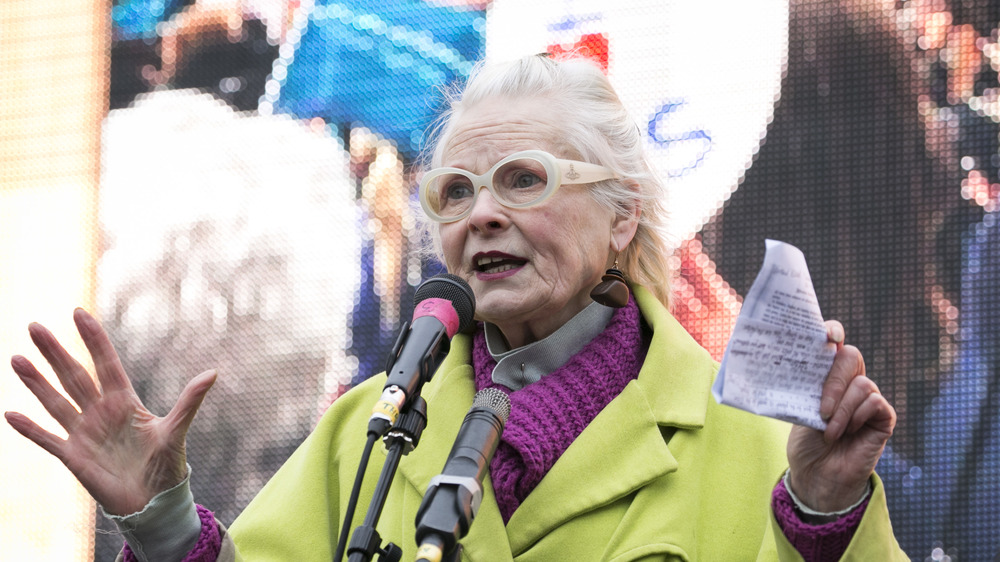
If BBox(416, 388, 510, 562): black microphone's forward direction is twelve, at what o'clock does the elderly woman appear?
The elderly woman is roughly at 11 o'clock from the black microphone.

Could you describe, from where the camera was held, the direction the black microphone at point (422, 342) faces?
facing away from the viewer and to the right of the viewer

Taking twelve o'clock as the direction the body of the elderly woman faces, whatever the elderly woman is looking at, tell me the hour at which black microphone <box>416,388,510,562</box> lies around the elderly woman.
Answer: The black microphone is roughly at 11 o'clock from the elderly woman.

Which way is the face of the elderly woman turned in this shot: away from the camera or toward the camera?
toward the camera

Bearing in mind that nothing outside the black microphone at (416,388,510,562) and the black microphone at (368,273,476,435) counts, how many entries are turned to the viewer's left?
0

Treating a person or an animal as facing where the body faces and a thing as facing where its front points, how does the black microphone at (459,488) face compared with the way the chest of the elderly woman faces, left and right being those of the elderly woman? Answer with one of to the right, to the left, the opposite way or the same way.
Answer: the opposite way

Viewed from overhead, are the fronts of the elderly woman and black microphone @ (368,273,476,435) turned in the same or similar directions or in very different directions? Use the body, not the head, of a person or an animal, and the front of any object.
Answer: very different directions

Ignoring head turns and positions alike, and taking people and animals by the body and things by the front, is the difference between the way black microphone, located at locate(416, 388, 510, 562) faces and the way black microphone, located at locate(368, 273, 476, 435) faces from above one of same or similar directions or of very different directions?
same or similar directions

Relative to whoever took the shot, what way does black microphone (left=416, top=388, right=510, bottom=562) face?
facing away from the viewer and to the right of the viewer

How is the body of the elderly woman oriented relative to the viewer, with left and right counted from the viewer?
facing the viewer and to the left of the viewer
